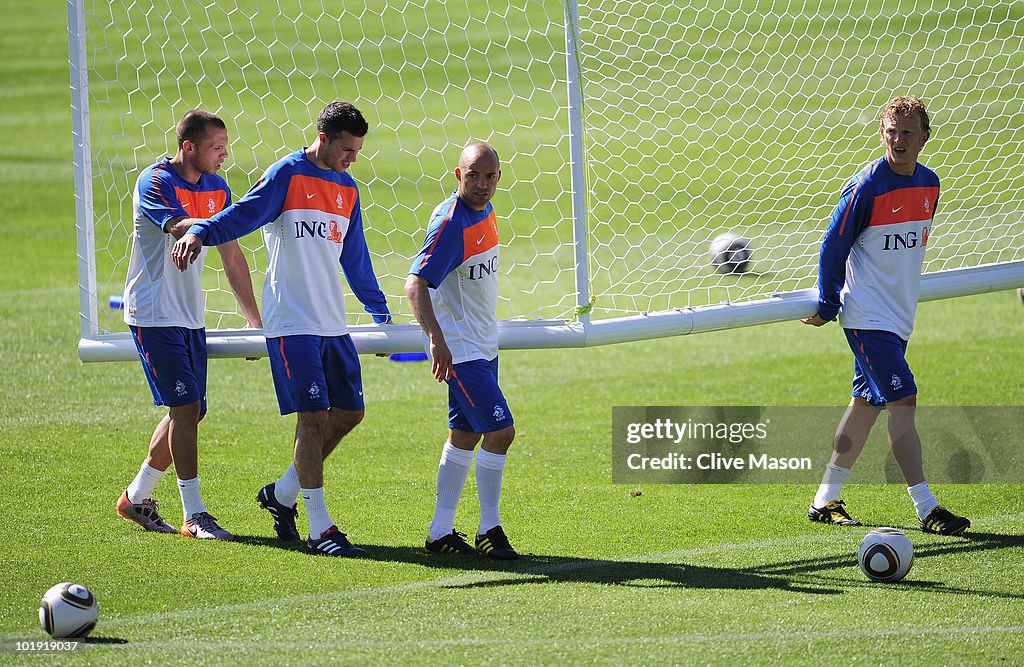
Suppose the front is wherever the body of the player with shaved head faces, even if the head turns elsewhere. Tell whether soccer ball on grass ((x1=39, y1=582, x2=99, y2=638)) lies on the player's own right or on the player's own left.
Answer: on the player's own right
